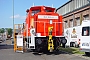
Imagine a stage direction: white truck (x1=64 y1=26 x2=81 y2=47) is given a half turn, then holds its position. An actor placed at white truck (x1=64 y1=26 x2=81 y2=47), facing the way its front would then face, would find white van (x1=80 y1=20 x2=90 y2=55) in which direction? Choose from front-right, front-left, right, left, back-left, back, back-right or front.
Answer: front-right
